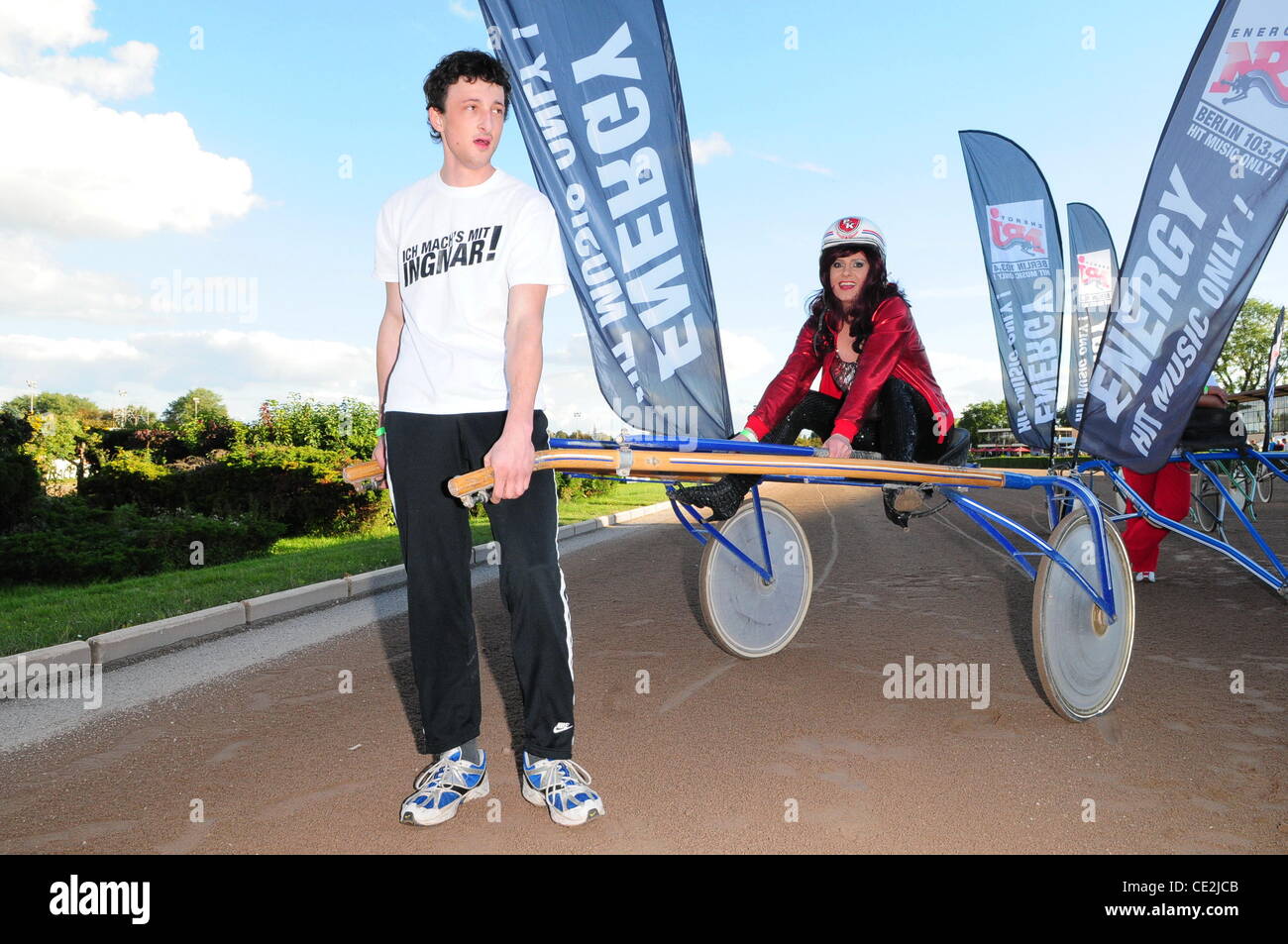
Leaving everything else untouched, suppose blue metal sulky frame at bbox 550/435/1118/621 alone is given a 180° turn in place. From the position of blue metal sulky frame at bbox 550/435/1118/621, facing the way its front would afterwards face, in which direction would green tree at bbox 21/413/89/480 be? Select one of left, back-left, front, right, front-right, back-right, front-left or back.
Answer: left

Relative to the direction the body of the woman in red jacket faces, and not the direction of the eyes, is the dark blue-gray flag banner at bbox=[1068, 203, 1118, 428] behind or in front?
behind

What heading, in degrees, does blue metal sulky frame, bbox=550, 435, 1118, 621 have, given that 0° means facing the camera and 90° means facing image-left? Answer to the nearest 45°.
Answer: approximately 45°

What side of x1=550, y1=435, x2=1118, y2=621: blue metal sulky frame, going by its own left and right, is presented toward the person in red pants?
back

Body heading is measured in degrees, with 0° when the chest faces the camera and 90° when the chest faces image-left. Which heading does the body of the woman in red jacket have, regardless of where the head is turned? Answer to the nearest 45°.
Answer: approximately 45°

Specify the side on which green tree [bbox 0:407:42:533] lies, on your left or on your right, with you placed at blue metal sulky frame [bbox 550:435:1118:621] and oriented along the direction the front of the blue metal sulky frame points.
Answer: on your right

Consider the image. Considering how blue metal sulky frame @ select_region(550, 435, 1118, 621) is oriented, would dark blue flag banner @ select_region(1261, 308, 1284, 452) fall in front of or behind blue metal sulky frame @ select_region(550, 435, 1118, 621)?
behind

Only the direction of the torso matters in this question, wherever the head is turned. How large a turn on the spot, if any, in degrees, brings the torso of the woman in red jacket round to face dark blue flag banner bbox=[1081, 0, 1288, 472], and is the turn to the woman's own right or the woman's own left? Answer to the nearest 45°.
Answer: approximately 180°
